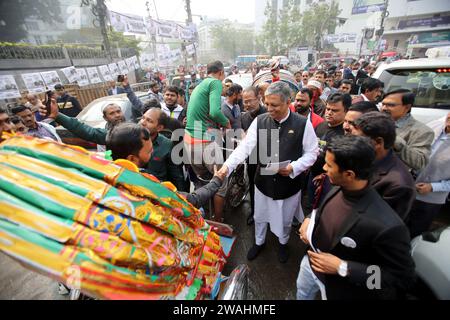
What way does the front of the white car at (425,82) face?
away from the camera

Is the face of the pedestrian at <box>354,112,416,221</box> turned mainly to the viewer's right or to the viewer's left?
to the viewer's left

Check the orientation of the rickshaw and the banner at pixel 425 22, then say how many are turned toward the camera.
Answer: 1

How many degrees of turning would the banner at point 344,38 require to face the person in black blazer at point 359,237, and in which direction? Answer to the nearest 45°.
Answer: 0° — it already faces them

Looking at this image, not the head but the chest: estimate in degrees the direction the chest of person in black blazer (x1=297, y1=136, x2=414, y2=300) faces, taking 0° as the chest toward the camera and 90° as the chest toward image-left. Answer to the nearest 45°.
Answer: approximately 45°

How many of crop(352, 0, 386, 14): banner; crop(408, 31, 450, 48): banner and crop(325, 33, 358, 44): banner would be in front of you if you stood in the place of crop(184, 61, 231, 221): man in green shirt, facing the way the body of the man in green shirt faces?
3

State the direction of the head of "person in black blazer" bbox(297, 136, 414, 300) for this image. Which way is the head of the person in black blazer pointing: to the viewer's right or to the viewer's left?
to the viewer's left

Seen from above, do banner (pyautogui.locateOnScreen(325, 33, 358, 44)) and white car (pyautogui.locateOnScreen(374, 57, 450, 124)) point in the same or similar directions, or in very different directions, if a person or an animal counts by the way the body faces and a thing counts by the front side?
very different directions
